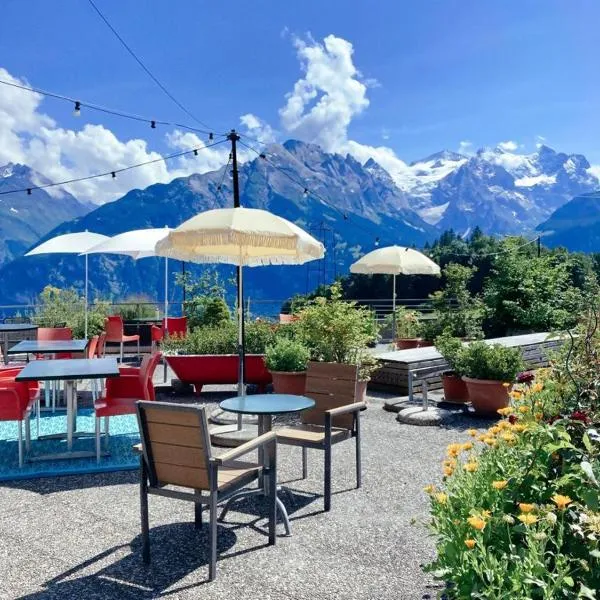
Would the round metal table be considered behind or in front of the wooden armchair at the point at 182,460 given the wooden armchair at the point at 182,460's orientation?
in front

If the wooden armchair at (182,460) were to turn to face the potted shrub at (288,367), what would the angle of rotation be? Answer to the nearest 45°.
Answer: approximately 45° to its left

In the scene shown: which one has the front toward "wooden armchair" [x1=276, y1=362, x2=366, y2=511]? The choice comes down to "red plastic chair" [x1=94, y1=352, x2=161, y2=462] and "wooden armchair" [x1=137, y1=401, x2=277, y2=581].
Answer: "wooden armchair" [x1=137, y1=401, x2=277, y2=581]

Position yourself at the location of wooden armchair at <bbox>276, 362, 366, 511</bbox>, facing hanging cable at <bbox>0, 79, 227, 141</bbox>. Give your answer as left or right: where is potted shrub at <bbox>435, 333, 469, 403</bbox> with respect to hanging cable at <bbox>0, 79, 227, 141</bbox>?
right

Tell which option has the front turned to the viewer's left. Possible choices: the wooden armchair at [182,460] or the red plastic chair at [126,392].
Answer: the red plastic chair

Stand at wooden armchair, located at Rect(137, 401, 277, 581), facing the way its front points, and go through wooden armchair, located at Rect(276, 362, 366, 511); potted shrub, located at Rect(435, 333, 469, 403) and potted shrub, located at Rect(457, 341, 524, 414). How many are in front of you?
3

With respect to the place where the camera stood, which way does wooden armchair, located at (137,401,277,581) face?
facing away from the viewer and to the right of the viewer

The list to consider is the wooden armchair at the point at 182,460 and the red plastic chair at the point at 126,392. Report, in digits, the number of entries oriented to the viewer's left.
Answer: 1

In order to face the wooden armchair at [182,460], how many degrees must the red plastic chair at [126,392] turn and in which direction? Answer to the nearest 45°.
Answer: approximately 90° to its left

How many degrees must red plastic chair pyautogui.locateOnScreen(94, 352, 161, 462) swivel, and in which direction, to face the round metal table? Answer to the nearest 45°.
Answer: approximately 135° to its left

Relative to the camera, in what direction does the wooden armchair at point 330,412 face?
facing the viewer and to the left of the viewer

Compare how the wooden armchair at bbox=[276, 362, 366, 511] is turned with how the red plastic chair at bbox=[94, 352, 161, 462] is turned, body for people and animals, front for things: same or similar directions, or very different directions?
same or similar directions

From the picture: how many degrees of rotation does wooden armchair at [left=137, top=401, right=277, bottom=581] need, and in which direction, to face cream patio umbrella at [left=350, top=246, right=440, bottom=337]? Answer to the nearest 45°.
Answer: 0° — it already faces it

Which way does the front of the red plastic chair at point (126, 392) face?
to the viewer's left

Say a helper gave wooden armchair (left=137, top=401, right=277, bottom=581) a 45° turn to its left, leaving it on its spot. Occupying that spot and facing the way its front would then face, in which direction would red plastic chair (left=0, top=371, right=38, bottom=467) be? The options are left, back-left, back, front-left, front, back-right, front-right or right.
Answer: front-left

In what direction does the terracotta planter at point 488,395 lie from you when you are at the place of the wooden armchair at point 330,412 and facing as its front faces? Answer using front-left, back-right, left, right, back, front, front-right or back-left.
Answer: back

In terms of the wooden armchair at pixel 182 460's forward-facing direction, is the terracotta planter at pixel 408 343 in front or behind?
in front

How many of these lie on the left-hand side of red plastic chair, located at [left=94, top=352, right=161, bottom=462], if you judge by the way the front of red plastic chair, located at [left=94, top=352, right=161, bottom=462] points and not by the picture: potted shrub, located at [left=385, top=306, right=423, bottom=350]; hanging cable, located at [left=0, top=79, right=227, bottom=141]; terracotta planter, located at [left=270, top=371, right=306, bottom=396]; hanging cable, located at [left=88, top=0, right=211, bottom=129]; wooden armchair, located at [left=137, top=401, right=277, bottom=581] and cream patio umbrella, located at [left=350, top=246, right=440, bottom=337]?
1

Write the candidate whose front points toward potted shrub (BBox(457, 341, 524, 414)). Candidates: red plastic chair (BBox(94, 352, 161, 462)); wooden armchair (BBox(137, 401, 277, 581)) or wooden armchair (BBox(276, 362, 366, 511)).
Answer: wooden armchair (BBox(137, 401, 277, 581))
